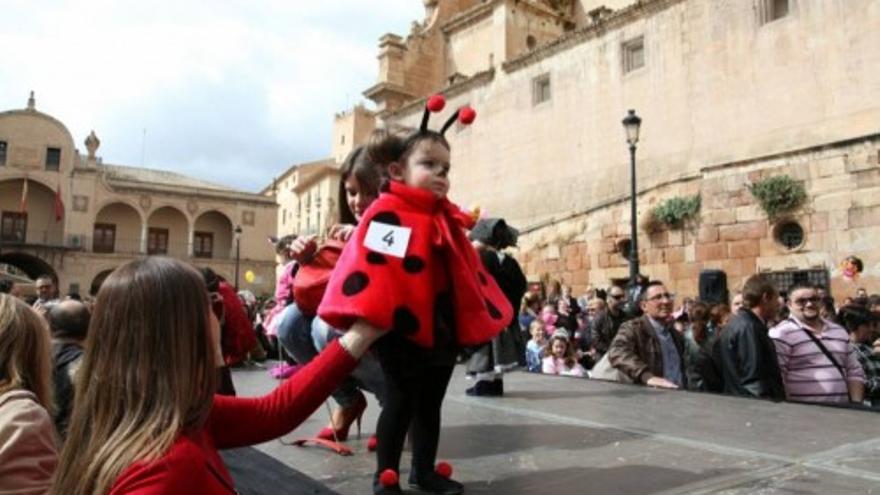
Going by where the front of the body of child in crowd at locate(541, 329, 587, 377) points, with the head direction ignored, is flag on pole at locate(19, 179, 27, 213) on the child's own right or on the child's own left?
on the child's own right

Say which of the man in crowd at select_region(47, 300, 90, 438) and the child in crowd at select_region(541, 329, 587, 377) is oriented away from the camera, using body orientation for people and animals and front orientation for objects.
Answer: the man in crowd

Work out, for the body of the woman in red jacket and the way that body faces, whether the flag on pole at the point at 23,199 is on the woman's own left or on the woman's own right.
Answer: on the woman's own left

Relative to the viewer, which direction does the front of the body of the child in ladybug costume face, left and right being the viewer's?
facing the viewer and to the right of the viewer

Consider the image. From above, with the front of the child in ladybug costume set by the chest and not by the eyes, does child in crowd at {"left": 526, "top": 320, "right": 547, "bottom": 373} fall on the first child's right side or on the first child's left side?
on the first child's left side

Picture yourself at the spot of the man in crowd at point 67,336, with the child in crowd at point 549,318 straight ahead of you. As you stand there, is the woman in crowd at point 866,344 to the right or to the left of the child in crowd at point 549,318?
right

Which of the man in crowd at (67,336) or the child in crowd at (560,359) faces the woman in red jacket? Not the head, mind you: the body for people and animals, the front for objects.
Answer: the child in crowd

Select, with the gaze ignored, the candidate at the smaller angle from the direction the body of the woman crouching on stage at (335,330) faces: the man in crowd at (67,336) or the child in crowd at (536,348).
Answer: the man in crowd

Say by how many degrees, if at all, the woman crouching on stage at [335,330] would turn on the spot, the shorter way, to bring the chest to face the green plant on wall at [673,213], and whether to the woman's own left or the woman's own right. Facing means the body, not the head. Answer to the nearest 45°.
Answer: approximately 180°

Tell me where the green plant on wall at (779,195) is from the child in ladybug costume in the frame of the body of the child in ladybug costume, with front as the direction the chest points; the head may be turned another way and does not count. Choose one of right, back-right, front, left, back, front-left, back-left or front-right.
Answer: left

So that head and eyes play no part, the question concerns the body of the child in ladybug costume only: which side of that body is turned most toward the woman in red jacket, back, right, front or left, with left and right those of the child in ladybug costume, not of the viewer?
right

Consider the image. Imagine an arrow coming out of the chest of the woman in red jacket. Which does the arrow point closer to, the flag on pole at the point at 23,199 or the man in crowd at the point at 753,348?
the man in crowd

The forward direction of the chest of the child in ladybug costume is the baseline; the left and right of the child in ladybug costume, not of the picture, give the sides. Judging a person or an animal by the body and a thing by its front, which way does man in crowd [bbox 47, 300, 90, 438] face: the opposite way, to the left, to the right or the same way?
the opposite way
